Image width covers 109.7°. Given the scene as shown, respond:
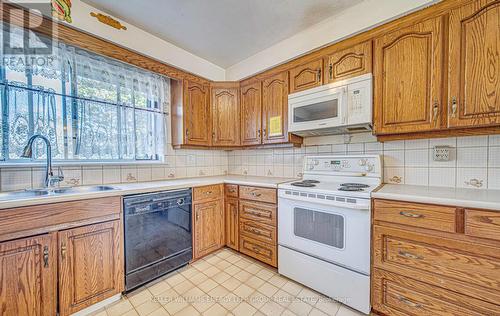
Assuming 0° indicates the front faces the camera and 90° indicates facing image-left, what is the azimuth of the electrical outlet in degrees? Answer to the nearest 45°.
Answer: approximately 0°

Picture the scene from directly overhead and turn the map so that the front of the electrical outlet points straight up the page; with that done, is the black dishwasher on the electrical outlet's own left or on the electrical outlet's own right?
on the electrical outlet's own right

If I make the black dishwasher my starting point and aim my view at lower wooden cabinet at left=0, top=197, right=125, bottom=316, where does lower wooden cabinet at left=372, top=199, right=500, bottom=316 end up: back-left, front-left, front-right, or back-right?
back-left

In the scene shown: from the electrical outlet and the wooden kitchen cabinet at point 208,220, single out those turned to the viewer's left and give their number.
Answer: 0

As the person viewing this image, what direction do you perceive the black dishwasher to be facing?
facing the viewer and to the right of the viewer
